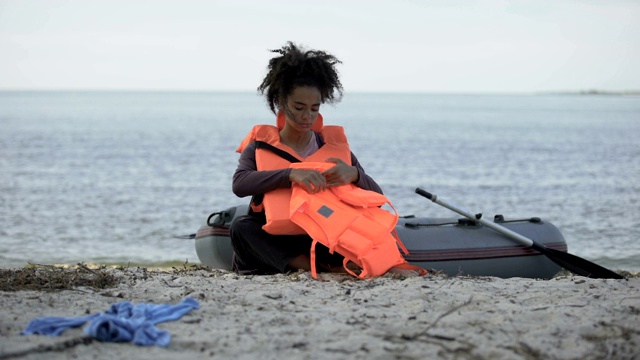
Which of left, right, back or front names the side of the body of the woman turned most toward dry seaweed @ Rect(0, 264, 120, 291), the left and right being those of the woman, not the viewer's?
right

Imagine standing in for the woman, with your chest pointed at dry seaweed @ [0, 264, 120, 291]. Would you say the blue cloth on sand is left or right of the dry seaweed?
left

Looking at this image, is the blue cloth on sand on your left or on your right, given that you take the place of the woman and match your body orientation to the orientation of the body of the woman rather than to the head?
on your right

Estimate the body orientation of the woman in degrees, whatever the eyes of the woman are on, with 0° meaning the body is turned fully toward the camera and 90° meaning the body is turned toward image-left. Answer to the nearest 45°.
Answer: approximately 315°
